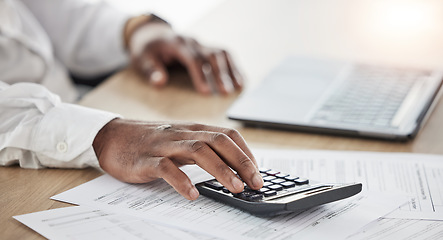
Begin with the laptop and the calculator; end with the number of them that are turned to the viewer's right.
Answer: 0

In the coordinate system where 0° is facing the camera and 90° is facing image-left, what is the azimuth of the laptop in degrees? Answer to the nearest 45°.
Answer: approximately 90°
